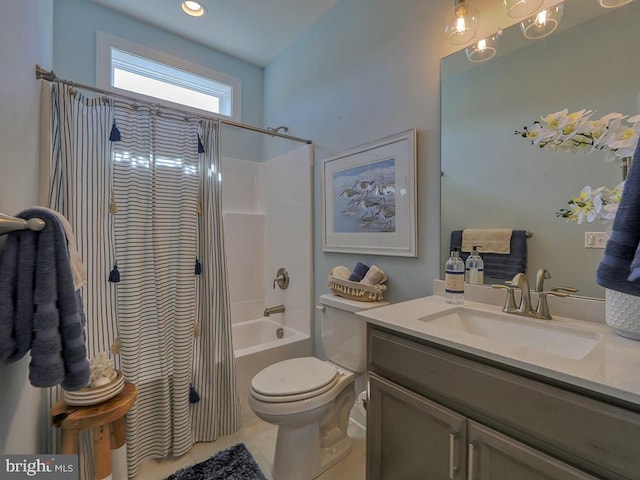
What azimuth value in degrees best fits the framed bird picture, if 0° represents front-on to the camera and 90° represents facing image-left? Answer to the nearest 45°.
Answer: approximately 45°

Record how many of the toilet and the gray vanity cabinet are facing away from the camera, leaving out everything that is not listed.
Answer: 0

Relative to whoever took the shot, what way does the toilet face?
facing the viewer and to the left of the viewer

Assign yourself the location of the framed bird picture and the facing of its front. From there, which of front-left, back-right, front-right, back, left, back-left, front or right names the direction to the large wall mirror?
left

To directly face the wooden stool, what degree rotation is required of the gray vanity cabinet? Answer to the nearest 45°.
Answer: approximately 45° to its right

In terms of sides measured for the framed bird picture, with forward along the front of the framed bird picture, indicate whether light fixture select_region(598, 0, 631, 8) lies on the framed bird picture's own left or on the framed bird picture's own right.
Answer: on the framed bird picture's own left

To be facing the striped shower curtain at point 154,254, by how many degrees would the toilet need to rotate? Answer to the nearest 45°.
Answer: approximately 45° to its right

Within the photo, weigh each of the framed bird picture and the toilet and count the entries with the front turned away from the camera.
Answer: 0

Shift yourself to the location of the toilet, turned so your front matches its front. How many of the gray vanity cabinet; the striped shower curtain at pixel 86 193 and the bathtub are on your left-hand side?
1
